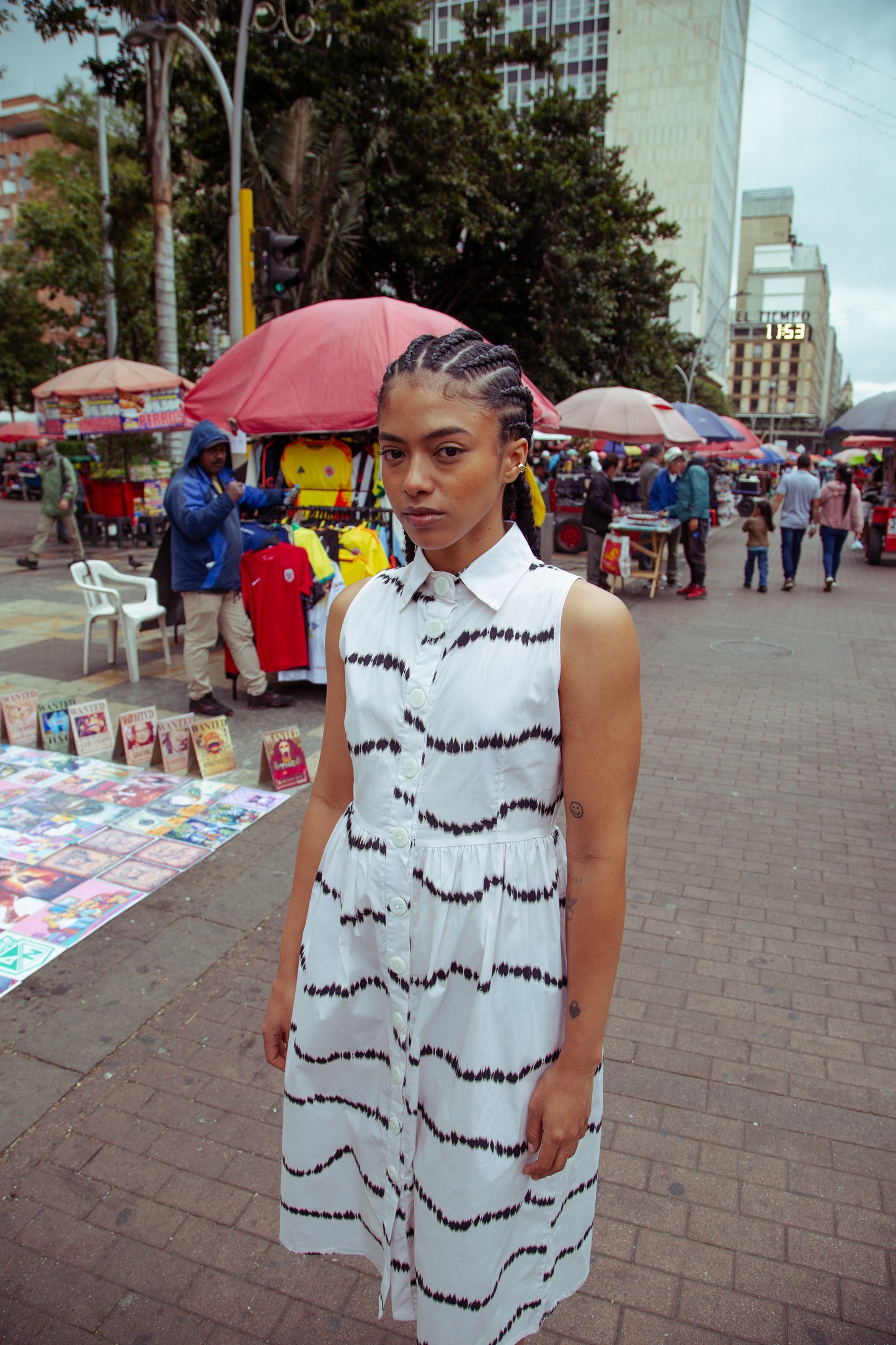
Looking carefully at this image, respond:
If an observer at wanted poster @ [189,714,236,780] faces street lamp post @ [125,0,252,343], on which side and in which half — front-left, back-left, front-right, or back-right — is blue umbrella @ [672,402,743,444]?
front-right

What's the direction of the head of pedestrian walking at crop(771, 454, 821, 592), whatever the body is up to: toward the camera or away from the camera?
away from the camera

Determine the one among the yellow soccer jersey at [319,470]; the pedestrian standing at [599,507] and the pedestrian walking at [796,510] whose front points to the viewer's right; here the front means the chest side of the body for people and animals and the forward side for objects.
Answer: the pedestrian standing at [599,507]

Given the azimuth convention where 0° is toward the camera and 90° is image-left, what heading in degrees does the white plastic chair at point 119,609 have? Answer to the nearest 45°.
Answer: approximately 315°

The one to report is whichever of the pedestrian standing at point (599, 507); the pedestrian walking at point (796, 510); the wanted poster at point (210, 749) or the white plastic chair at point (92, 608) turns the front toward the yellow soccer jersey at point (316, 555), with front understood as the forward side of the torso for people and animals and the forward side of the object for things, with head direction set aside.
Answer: the white plastic chair

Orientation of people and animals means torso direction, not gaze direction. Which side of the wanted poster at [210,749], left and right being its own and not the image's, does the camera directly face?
front

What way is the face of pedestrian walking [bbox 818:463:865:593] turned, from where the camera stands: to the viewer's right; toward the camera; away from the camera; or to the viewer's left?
away from the camera

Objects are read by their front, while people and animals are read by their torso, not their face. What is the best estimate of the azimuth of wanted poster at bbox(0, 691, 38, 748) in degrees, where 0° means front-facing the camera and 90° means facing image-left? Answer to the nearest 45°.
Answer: approximately 0°

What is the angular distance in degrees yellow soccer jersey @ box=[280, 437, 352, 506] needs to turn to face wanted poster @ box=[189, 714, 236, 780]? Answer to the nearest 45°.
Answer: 0° — it already faces it

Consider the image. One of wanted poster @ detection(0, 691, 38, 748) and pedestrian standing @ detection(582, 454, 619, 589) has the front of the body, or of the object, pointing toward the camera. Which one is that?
the wanted poster

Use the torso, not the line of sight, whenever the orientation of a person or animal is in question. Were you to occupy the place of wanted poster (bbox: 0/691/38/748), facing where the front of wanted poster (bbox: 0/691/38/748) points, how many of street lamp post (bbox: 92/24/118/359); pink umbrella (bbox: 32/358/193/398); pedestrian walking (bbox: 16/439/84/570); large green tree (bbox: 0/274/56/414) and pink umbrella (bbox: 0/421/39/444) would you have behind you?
5

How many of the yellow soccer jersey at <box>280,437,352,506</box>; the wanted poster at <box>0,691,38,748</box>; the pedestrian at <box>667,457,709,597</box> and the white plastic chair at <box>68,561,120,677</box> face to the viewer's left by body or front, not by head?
1

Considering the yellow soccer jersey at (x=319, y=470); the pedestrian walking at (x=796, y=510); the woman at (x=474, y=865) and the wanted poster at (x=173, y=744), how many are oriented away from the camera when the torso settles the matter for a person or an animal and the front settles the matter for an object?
1
